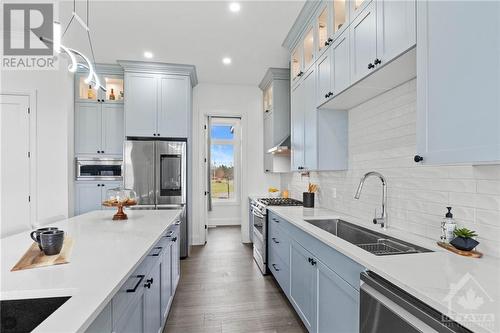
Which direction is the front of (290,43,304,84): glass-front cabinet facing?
to the viewer's left

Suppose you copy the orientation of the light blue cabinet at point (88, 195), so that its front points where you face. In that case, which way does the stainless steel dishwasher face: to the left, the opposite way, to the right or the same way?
to the right

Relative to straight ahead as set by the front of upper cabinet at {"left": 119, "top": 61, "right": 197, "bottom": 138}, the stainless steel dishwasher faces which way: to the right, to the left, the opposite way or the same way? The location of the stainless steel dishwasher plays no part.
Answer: to the right

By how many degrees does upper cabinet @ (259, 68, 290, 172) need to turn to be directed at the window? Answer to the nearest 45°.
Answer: approximately 45° to its right

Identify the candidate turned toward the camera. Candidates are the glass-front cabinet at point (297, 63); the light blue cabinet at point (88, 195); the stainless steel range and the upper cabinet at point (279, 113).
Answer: the light blue cabinet

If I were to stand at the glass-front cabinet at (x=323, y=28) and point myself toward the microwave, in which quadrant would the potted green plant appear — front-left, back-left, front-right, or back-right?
back-left

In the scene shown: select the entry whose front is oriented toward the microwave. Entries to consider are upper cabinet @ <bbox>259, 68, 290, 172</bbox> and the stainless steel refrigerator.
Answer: the upper cabinet

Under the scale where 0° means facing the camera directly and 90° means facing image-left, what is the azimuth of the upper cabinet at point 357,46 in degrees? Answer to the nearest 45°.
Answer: approximately 45°

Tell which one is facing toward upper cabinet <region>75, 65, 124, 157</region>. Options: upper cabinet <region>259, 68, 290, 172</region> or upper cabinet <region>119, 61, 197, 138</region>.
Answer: upper cabinet <region>259, 68, 290, 172</region>

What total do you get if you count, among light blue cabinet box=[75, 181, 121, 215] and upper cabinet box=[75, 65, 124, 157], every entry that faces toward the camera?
2
